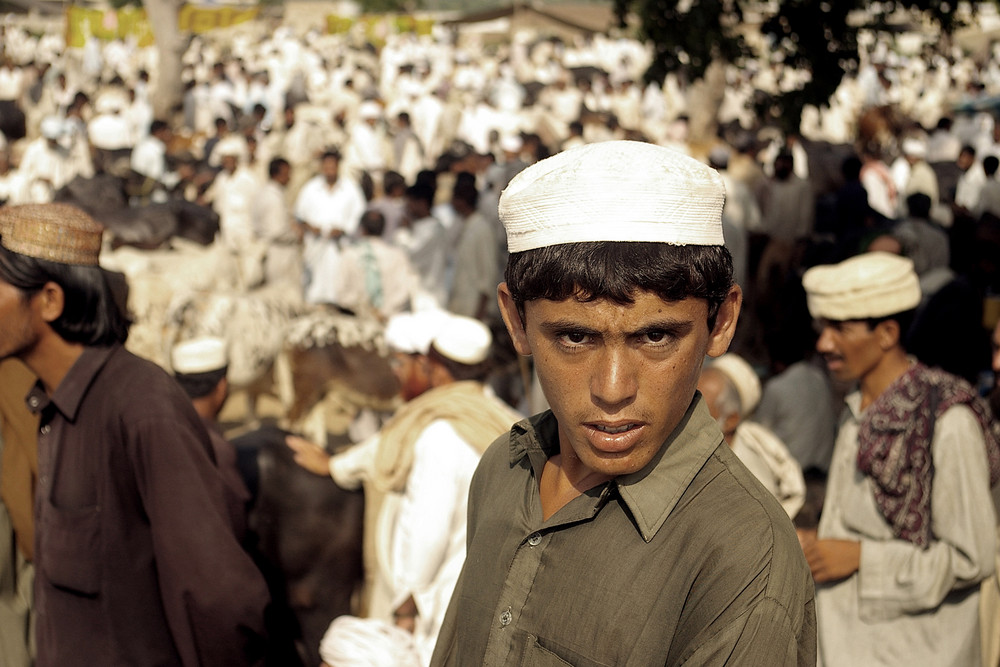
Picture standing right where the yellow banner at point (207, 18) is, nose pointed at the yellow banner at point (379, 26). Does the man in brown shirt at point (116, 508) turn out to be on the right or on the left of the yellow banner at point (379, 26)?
right

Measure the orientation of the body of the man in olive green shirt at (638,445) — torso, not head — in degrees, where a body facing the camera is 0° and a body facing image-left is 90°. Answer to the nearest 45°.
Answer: approximately 45°

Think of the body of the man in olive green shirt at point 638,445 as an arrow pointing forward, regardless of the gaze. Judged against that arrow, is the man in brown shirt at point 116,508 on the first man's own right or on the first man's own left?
on the first man's own right

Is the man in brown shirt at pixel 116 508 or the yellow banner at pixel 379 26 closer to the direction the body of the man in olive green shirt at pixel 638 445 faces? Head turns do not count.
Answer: the man in brown shirt

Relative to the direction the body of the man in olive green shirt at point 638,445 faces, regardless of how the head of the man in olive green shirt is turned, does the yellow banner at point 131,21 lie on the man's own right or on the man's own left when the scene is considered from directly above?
on the man's own right

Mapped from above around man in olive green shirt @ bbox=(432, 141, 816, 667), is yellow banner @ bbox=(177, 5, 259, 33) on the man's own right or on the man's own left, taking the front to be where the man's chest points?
on the man's own right

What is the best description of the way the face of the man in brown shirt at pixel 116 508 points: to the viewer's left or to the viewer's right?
to the viewer's left
